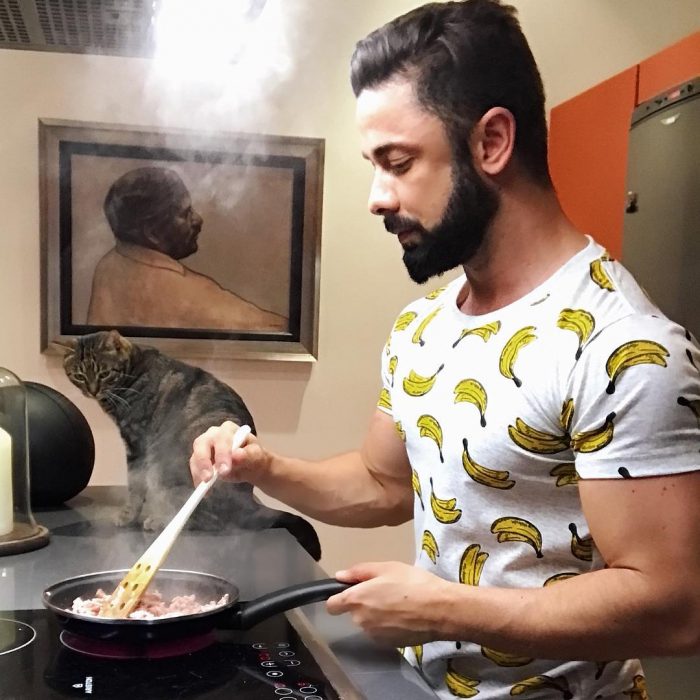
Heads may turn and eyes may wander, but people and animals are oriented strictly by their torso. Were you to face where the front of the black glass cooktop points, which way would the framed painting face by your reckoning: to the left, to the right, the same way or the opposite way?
to the right

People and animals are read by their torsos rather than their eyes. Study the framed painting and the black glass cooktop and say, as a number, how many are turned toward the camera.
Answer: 1

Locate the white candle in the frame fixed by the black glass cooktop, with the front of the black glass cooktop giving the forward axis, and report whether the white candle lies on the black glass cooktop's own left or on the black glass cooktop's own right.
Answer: on the black glass cooktop's own left

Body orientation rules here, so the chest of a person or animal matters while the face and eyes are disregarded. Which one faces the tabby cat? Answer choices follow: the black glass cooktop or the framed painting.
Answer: the framed painting

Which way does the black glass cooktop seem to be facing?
to the viewer's right

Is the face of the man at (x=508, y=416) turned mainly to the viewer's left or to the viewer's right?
to the viewer's left

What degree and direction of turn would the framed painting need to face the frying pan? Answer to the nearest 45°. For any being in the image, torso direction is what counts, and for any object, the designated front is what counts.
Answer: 0° — it already faces it

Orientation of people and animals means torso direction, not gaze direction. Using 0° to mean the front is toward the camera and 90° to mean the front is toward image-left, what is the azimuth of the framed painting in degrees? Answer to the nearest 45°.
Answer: approximately 0°

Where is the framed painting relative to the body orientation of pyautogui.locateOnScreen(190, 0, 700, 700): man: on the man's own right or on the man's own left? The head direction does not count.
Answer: on the man's own right

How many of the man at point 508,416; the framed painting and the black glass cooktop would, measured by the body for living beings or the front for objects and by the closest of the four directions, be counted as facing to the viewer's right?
1

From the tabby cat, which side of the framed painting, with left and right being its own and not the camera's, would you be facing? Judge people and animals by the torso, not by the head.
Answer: front
